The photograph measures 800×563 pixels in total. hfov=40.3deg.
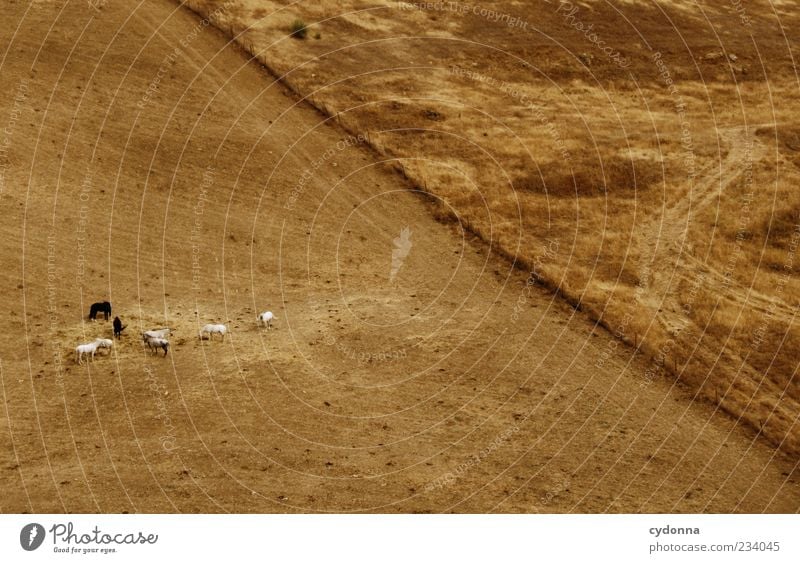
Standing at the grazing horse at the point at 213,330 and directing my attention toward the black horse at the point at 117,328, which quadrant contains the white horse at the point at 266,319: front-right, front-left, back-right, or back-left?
back-right
